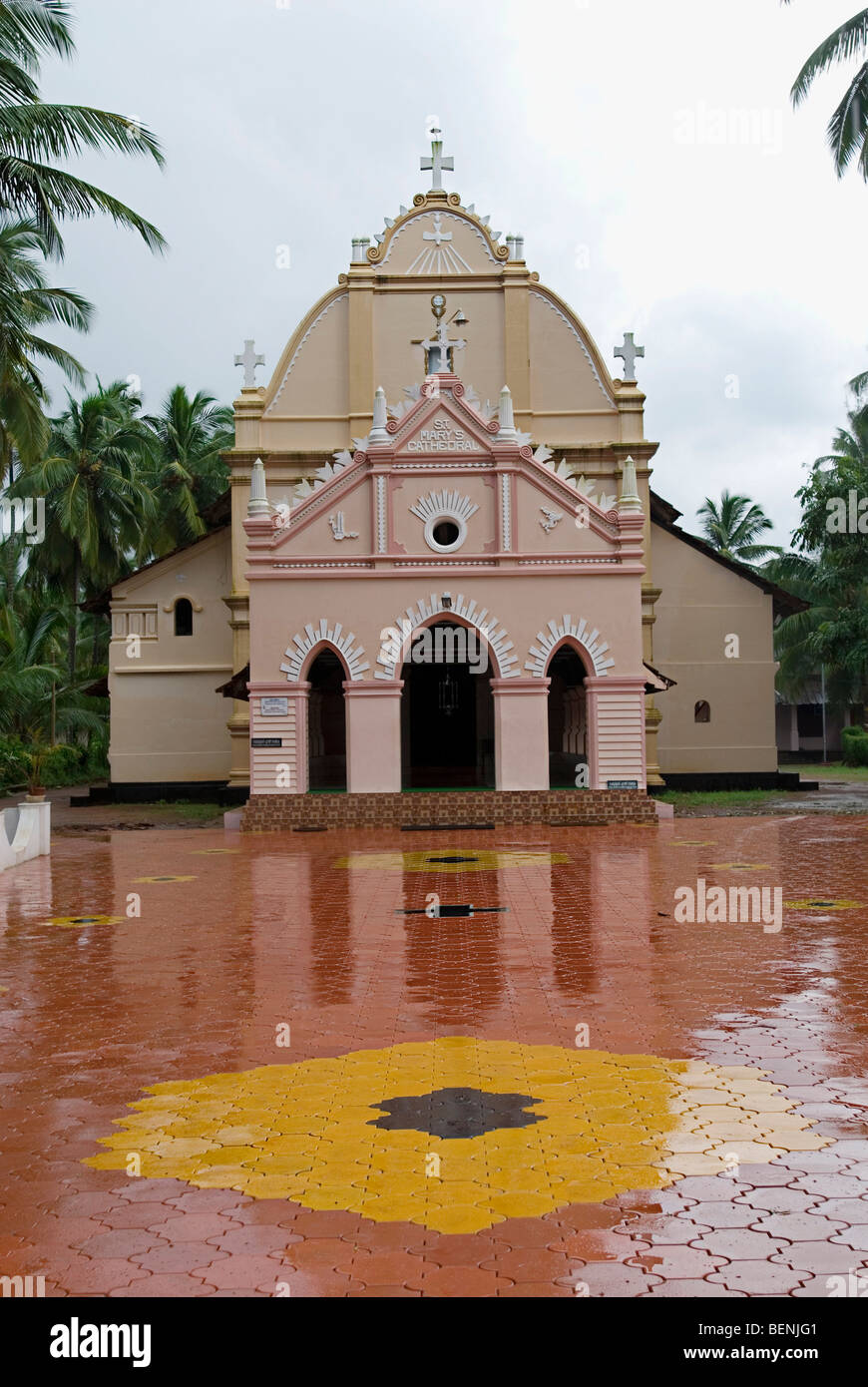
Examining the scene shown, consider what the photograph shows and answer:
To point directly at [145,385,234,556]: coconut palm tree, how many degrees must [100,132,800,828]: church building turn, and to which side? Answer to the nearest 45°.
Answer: approximately 135° to its right

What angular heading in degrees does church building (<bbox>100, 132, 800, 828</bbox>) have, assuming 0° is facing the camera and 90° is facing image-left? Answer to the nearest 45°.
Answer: approximately 0°

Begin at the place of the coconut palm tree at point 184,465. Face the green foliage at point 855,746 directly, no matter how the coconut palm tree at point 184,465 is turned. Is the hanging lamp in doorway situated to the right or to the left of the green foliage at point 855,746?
right

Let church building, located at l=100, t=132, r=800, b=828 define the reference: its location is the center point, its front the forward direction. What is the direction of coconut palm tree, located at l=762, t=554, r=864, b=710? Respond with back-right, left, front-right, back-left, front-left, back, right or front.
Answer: back-left

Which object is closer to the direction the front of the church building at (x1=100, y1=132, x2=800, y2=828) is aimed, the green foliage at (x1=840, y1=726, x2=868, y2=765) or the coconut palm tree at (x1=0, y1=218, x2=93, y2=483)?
the coconut palm tree

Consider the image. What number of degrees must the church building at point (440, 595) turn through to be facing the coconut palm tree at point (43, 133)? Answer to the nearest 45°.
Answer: approximately 45° to its right

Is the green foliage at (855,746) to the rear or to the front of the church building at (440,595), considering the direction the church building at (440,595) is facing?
to the rear

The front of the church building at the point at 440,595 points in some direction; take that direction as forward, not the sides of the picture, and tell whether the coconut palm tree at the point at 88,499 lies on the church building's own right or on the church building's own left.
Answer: on the church building's own right

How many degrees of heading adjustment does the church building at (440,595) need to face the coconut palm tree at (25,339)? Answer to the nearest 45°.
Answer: approximately 45° to its right
